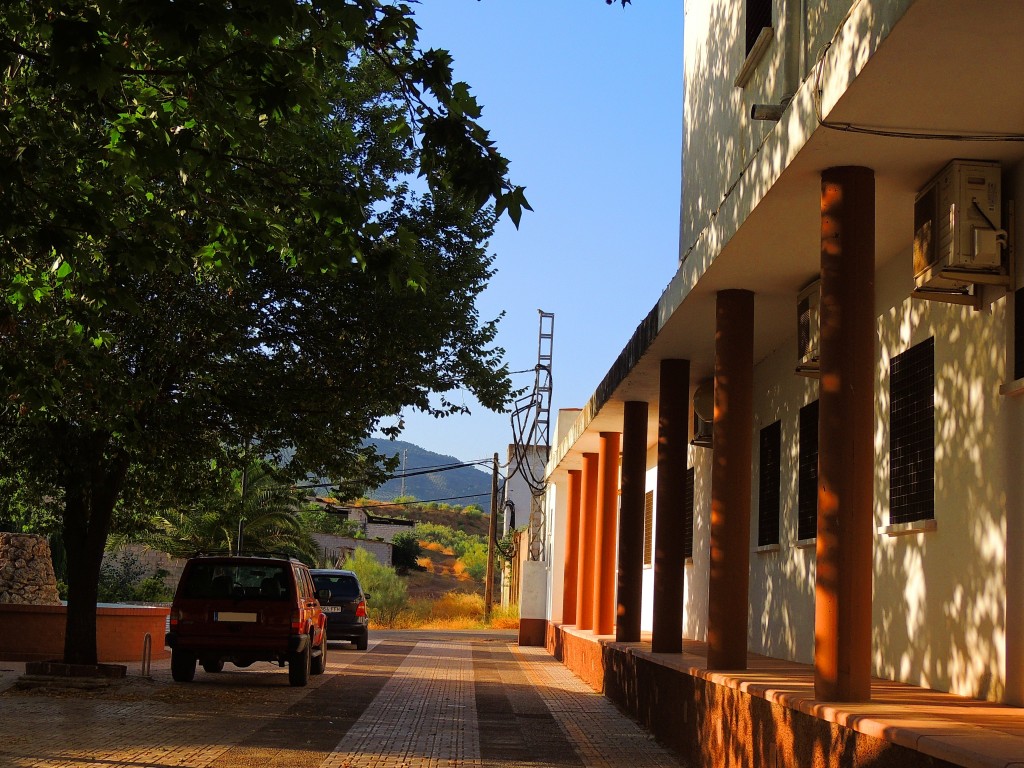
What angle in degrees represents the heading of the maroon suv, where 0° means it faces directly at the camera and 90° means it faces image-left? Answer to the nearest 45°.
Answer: approximately 180°

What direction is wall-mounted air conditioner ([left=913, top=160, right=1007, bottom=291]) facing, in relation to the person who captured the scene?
facing to the left of the viewer

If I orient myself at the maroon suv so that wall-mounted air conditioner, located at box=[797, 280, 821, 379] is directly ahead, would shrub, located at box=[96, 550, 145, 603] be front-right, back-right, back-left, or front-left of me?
back-left

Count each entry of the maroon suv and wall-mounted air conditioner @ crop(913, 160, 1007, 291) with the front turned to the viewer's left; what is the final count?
1

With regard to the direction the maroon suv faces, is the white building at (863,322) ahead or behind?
behind

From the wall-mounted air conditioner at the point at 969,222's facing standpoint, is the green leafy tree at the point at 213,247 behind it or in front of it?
in front

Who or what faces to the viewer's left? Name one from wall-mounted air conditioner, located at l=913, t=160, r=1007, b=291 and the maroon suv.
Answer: the wall-mounted air conditioner

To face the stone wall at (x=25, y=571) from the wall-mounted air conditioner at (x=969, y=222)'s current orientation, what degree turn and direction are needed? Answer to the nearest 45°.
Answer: approximately 45° to its right
